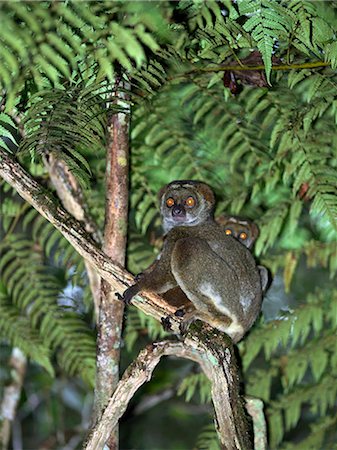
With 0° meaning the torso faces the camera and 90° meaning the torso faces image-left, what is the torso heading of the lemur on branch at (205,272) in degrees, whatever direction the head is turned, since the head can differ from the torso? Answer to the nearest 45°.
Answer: approximately 90°

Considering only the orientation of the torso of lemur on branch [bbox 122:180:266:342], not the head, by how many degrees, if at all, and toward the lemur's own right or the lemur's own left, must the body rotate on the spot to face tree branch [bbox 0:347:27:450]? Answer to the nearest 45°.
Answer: approximately 45° to the lemur's own right

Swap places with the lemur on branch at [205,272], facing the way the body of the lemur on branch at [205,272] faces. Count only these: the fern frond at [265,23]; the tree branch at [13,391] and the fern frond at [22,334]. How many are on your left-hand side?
1
